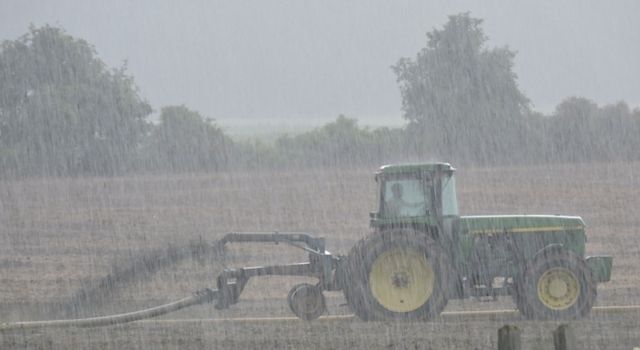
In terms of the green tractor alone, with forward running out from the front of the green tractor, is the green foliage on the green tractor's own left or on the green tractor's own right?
on the green tractor's own left

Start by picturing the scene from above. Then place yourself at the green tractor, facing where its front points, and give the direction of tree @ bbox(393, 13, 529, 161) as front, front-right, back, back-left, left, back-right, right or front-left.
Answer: left

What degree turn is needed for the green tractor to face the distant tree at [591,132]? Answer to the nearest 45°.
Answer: approximately 90° to its left

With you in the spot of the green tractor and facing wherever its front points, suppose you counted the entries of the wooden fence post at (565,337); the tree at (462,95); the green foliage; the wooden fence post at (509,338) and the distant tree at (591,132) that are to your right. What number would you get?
2

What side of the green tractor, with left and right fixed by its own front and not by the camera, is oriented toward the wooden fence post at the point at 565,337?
right

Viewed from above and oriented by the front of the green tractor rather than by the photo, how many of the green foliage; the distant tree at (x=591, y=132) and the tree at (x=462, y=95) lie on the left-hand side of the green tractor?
3

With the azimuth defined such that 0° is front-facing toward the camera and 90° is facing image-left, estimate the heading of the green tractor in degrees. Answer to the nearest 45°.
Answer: approximately 270°

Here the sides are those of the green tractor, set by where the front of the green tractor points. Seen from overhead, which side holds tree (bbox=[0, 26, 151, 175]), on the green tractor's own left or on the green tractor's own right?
on the green tractor's own left
